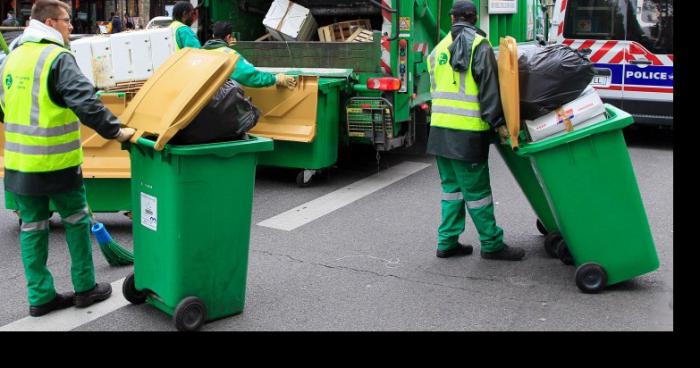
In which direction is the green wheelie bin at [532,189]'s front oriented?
to the viewer's right

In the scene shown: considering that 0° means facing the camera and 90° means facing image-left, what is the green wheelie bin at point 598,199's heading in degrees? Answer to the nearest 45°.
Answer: approximately 270°

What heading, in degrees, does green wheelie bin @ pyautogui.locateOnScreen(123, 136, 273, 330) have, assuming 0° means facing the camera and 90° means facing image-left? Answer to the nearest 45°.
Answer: approximately 225°

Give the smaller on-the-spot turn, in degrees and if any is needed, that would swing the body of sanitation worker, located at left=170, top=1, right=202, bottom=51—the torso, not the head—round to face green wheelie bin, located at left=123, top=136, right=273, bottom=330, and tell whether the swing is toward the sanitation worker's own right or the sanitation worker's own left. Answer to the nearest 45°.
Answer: approximately 90° to the sanitation worker's own right

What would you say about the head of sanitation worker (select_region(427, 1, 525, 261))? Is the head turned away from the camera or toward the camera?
away from the camera

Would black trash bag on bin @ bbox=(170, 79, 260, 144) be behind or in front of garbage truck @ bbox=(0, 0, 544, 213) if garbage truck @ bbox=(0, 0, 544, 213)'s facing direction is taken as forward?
behind

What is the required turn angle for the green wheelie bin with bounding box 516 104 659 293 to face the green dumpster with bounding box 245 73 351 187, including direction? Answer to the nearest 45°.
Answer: approximately 135° to its left

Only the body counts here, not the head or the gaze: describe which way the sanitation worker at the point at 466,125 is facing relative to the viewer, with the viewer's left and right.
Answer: facing away from the viewer and to the right of the viewer

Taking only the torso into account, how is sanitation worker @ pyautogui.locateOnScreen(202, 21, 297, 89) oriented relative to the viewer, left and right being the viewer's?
facing away from the viewer and to the right of the viewer

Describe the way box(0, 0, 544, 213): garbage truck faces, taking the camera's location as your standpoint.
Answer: facing away from the viewer and to the right of the viewer
